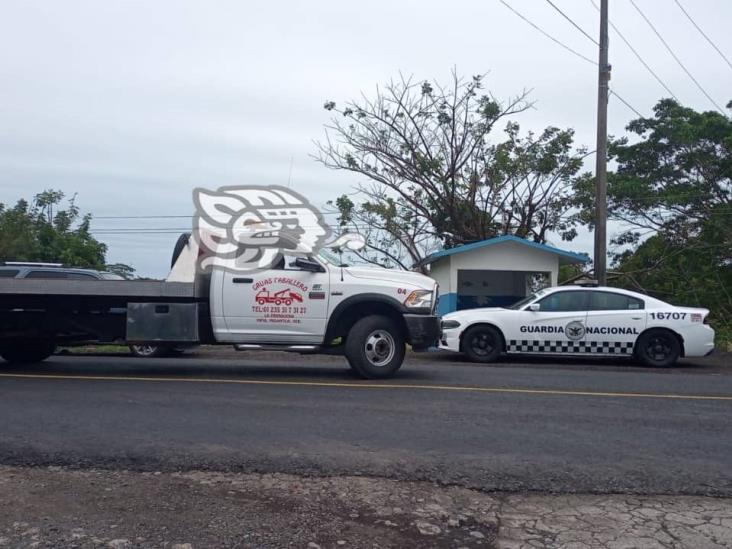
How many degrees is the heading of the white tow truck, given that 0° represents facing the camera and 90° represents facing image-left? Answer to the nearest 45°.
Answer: approximately 270°

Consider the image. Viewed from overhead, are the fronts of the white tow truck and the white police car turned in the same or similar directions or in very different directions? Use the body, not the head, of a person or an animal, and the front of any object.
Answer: very different directions

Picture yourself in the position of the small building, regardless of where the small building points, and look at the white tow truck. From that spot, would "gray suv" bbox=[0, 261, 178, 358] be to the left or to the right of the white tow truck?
right

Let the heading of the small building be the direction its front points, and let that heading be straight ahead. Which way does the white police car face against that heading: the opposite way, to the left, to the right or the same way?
to the right

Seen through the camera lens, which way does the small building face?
facing the viewer

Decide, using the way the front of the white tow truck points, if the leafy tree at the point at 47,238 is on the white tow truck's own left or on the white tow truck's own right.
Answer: on the white tow truck's own left

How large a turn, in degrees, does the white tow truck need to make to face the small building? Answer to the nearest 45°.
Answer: approximately 45° to its left

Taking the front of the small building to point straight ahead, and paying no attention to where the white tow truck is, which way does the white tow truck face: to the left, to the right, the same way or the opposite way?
to the left

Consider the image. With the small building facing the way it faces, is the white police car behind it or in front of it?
in front

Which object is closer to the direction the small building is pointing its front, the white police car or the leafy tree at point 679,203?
the white police car

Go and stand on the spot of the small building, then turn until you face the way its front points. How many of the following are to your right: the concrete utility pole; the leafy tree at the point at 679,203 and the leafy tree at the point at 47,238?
1

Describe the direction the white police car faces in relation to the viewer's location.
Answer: facing to the left of the viewer

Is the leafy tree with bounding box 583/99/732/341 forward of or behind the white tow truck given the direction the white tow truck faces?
forward

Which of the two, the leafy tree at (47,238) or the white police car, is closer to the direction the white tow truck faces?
the white police car
